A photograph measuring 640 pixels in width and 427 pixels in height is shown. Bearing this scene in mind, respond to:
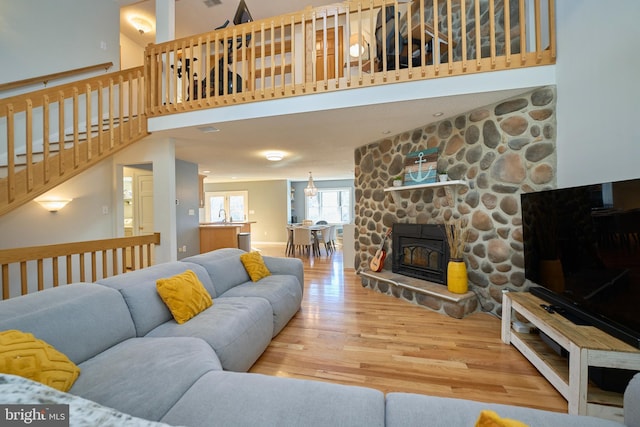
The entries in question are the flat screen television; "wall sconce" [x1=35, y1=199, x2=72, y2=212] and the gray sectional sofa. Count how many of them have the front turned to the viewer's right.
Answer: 1

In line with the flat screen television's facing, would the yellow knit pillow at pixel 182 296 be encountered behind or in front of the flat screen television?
in front

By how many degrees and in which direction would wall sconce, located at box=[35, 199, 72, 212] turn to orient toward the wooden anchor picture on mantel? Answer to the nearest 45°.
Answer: approximately 45° to its left

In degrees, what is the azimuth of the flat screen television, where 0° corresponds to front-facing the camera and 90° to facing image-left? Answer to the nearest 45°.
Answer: approximately 45°

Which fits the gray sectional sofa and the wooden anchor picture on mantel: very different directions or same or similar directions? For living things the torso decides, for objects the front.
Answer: very different directions

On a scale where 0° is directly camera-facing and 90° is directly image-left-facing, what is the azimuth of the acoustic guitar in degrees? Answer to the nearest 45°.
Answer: approximately 45°

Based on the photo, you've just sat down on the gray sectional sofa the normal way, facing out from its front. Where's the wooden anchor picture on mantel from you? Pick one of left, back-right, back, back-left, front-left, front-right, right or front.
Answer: front-left

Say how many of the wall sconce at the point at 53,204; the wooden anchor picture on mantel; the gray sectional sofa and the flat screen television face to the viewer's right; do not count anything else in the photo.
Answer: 1

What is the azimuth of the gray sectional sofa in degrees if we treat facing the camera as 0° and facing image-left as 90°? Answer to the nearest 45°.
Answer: approximately 270°

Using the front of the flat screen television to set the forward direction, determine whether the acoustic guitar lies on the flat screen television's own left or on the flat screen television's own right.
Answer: on the flat screen television's own right

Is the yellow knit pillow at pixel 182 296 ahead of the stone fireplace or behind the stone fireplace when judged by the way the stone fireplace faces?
ahead

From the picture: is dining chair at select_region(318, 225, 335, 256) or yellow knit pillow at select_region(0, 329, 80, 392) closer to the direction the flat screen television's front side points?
the yellow knit pillow

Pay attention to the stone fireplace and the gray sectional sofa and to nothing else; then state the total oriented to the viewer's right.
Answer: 1
